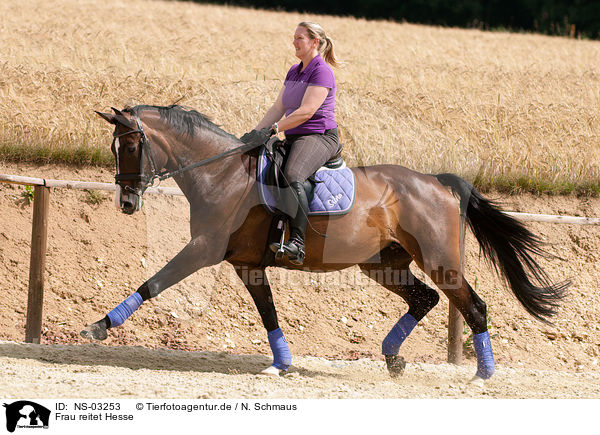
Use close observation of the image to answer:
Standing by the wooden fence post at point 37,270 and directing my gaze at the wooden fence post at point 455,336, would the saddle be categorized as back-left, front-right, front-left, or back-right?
front-right

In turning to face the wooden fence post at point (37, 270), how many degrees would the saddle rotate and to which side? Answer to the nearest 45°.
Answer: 0° — it already faces it

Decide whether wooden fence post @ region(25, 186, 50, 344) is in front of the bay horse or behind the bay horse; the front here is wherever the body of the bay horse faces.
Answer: in front

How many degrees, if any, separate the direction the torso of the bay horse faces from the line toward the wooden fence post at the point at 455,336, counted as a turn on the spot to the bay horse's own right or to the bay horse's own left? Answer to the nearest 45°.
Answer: approximately 135° to the bay horse's own right

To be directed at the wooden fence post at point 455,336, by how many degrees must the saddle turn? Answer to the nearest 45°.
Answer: approximately 135° to its right

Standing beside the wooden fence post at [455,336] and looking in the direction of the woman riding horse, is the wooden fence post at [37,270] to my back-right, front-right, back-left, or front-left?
front-right

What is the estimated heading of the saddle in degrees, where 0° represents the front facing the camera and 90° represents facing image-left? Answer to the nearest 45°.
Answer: approximately 90°

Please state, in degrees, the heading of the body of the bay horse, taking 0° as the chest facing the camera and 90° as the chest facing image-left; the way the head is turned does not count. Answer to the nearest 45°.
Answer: approximately 90°
